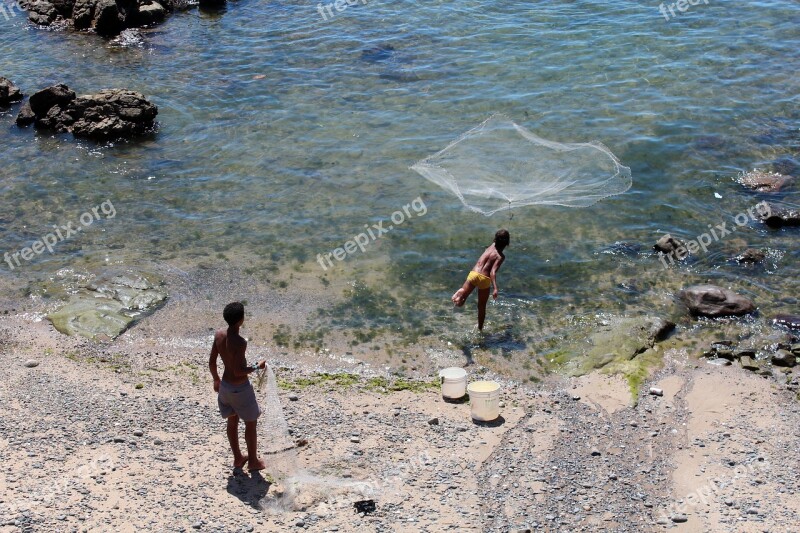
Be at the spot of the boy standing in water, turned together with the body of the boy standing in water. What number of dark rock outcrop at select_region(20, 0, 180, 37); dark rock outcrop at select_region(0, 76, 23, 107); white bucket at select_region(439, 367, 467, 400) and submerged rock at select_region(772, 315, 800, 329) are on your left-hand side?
2

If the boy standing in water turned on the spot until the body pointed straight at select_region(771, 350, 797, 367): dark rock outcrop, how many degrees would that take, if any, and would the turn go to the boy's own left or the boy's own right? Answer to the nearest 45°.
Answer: approximately 45° to the boy's own right

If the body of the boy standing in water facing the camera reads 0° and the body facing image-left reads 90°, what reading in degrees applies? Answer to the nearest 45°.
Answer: approximately 225°

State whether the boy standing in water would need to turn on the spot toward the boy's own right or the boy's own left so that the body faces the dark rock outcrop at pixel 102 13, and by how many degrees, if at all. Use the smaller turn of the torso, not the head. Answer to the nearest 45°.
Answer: approximately 90° to the boy's own left

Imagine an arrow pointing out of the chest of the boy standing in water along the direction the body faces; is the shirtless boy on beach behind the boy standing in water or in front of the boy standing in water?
behind

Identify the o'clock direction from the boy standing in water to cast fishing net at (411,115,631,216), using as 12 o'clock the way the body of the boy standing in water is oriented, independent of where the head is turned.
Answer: The cast fishing net is roughly at 11 o'clock from the boy standing in water.

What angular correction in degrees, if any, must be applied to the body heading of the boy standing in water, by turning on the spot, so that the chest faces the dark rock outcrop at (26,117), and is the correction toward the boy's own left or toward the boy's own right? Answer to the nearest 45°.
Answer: approximately 90° to the boy's own left

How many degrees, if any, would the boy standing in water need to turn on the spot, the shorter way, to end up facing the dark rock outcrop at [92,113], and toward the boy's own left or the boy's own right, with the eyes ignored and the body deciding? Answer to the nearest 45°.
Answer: approximately 90° to the boy's own left

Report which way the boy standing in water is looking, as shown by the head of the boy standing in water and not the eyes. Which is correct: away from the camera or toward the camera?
away from the camera

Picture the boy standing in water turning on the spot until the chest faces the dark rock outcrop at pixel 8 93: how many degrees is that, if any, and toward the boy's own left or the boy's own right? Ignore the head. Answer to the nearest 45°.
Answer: approximately 90° to the boy's own left
